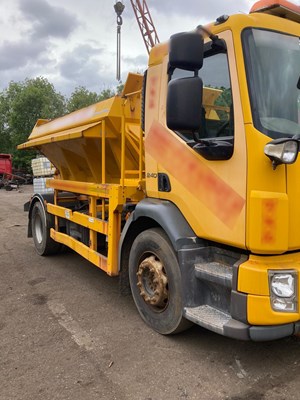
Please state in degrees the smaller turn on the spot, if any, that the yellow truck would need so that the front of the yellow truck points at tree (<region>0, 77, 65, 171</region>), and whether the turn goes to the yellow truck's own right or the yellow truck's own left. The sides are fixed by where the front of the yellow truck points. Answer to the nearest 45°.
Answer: approximately 135° to the yellow truck's own left

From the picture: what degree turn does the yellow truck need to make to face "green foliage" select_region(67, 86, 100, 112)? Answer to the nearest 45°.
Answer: approximately 135° to its left

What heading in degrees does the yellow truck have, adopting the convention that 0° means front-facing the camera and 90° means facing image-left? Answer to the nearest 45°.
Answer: approximately 315°

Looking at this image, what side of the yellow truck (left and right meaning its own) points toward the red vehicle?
back

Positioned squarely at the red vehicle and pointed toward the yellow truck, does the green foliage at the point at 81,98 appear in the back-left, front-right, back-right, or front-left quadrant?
back-left

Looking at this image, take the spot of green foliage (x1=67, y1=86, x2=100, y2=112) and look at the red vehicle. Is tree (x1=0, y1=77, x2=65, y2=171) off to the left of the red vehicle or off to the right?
right
